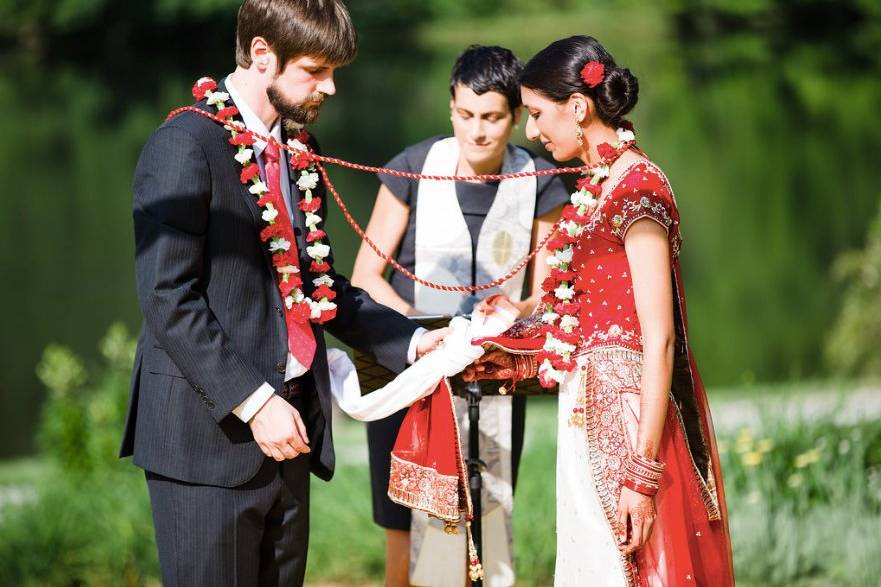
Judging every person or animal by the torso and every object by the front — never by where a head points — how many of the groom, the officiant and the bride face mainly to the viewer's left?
1

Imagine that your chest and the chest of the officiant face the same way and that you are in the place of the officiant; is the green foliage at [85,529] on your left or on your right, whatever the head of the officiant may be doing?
on your right

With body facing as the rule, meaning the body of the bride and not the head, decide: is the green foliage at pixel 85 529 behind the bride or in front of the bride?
in front

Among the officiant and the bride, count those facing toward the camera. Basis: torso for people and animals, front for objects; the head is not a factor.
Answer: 1

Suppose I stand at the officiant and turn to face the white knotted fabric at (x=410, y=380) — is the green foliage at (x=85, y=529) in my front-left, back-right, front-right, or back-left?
back-right

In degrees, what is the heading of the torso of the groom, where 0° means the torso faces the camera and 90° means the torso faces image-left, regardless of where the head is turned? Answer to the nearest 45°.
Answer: approximately 315°

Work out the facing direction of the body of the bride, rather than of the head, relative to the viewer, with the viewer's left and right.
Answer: facing to the left of the viewer

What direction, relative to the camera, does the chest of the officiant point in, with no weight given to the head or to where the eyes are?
toward the camera

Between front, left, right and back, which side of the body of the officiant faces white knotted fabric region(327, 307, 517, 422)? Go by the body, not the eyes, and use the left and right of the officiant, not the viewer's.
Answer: front

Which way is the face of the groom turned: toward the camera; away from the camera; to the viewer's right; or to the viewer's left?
to the viewer's right

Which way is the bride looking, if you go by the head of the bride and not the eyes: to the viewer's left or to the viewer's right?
to the viewer's left

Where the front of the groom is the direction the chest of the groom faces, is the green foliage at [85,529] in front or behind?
behind

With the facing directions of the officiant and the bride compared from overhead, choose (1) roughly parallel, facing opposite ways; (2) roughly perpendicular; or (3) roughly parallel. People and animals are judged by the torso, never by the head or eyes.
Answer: roughly perpendicular
